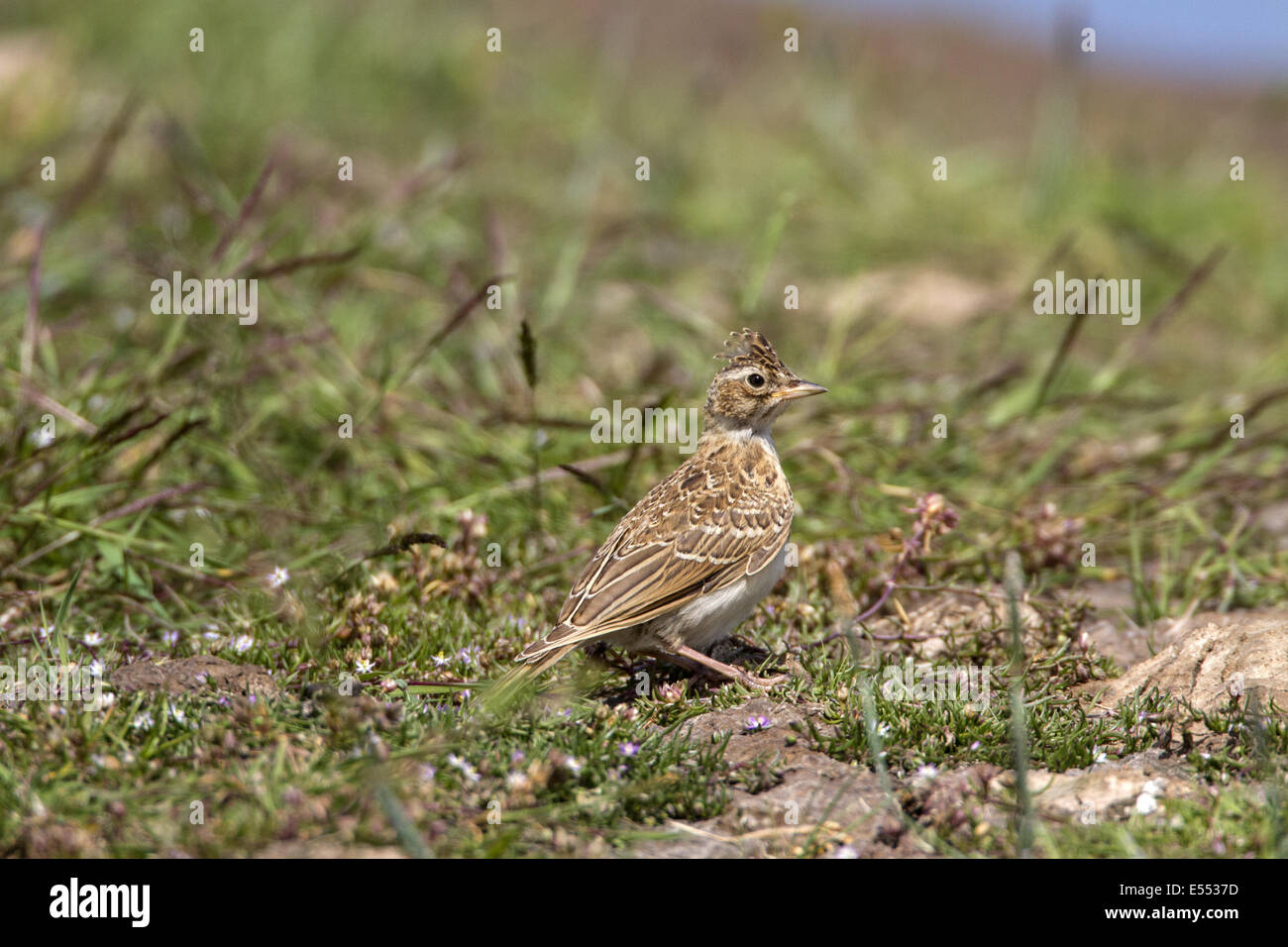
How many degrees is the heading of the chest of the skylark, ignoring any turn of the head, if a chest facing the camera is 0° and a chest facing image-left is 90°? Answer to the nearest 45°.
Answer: approximately 270°
